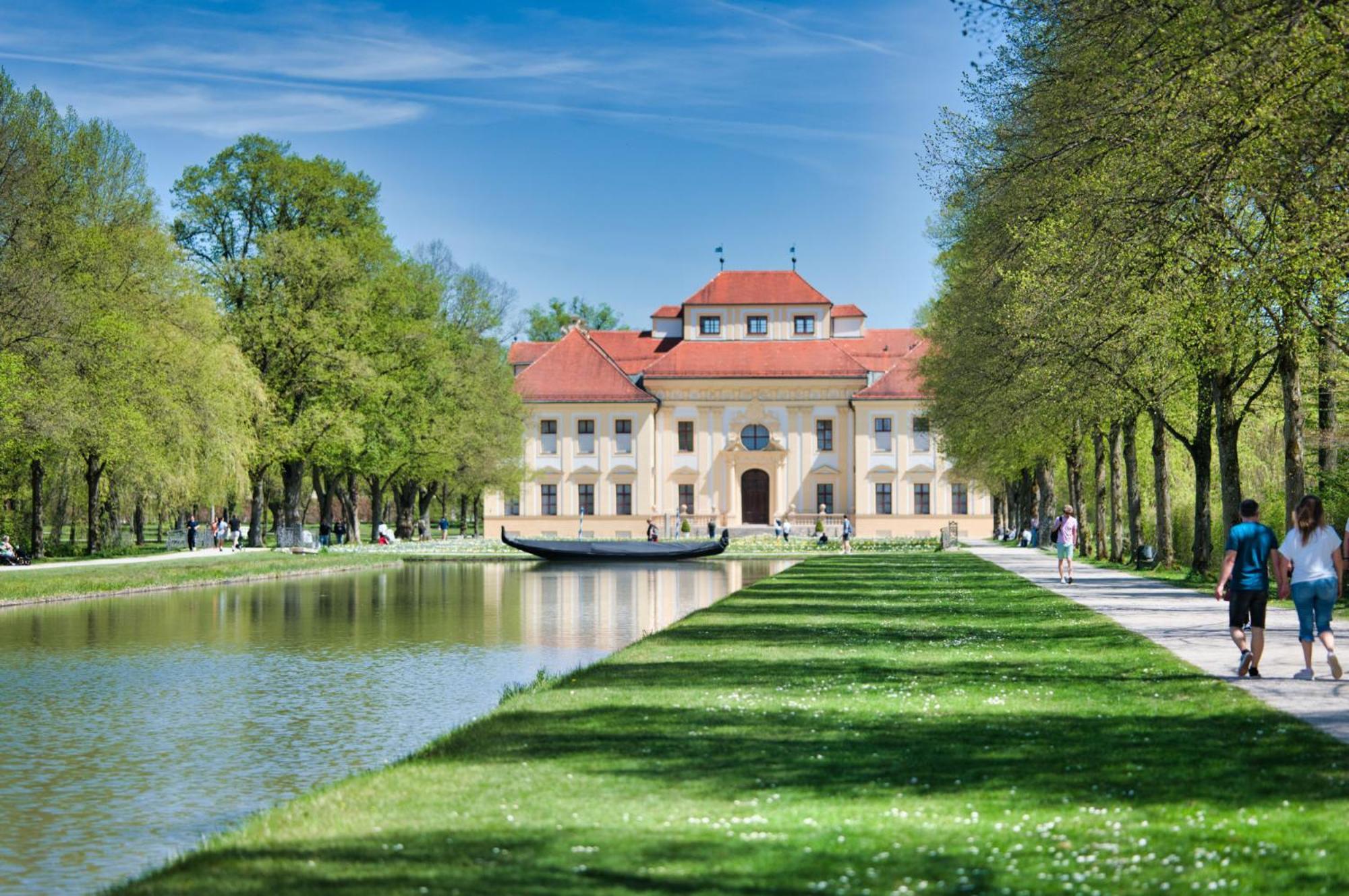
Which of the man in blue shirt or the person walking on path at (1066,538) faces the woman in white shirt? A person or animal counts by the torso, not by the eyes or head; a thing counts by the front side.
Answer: the person walking on path

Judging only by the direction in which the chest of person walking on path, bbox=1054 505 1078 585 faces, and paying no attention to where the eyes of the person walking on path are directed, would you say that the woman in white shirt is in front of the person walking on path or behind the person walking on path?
in front

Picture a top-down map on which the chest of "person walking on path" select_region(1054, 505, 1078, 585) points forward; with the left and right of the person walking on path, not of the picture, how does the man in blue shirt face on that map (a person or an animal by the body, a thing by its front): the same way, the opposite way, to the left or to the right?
the opposite way

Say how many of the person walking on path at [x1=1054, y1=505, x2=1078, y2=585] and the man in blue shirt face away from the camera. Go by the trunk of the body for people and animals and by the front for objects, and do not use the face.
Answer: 1

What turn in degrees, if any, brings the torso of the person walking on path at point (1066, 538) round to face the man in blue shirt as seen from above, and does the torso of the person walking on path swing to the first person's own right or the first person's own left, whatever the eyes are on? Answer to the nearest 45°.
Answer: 0° — they already face them

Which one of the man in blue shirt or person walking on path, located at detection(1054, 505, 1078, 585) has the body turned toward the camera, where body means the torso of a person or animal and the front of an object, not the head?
the person walking on path

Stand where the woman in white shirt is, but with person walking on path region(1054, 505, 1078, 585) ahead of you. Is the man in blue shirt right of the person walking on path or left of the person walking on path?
left

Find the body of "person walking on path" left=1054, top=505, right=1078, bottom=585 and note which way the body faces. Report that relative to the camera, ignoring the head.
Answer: toward the camera

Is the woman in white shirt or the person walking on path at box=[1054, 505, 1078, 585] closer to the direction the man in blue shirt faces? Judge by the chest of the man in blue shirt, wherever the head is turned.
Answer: the person walking on path

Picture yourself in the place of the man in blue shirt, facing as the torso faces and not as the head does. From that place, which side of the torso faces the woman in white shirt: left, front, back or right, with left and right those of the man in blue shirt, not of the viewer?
right

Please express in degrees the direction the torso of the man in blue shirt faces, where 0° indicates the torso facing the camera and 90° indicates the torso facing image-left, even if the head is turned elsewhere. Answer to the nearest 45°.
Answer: approximately 180°

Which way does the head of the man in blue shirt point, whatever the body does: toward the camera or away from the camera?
away from the camera

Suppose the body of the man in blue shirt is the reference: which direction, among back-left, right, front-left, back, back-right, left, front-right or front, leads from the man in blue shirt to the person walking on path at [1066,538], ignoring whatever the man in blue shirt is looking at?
front

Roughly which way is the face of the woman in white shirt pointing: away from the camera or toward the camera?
away from the camera
